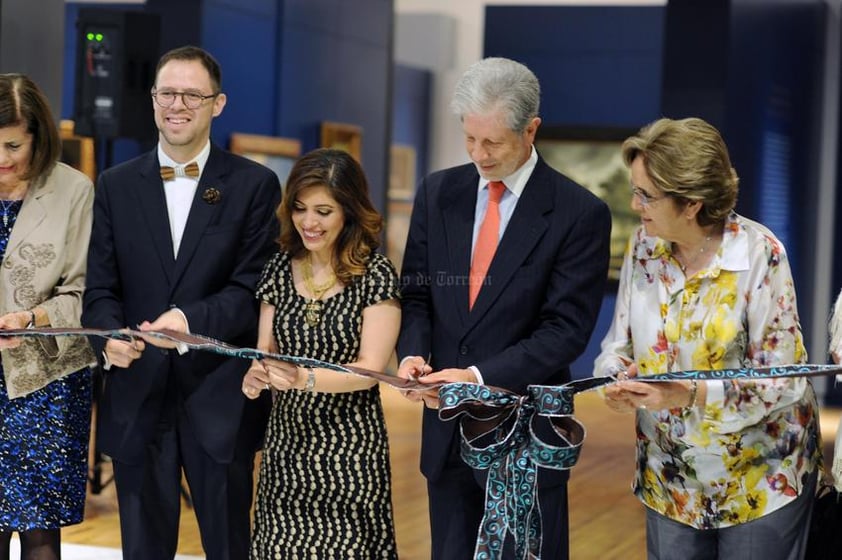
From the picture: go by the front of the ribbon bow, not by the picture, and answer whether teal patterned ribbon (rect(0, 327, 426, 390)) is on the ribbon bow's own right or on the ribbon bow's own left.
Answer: on the ribbon bow's own right

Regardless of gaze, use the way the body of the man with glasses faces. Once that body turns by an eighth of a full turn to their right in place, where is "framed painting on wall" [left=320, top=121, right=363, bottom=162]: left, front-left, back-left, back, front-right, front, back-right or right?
back-right

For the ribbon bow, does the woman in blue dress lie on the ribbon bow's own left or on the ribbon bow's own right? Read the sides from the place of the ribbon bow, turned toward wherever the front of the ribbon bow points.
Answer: on the ribbon bow's own right

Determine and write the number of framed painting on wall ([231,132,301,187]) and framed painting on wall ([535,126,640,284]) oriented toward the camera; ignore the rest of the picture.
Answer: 2

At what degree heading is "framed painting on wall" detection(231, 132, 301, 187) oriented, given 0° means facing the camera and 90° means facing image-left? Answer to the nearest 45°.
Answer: approximately 0°

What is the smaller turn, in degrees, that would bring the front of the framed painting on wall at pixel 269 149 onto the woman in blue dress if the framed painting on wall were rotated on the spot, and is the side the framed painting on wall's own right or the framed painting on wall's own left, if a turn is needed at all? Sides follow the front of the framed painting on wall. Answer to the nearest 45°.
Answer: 0° — it already faces them

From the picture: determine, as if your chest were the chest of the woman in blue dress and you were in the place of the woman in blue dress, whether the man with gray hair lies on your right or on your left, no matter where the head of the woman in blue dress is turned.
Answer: on your left

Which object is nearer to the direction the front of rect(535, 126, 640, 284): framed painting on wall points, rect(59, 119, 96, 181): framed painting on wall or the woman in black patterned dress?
the woman in black patterned dress

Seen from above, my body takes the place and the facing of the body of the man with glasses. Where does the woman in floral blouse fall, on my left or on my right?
on my left

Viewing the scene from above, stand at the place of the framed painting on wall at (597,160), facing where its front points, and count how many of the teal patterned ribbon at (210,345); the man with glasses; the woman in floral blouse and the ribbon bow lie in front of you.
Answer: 4
